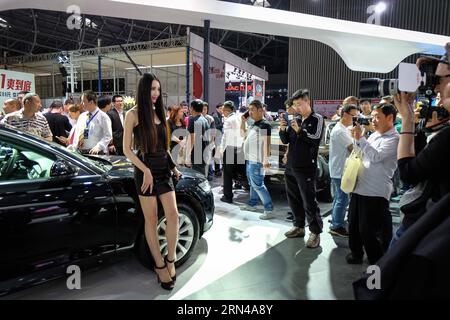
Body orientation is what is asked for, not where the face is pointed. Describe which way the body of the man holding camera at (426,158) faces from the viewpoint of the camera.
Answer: to the viewer's left

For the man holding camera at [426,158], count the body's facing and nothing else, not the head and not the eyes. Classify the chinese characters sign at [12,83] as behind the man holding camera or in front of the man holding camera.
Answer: in front

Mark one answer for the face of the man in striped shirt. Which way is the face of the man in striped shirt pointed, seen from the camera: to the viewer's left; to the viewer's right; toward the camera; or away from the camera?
to the viewer's right

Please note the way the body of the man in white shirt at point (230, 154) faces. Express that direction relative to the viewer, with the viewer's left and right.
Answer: facing to the left of the viewer

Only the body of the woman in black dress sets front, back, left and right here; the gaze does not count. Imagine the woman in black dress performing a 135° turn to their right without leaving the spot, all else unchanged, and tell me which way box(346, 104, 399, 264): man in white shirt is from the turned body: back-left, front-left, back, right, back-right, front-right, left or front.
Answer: back

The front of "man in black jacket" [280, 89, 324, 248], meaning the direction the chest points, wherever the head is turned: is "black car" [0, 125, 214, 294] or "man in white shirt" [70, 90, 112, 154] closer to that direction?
the black car
